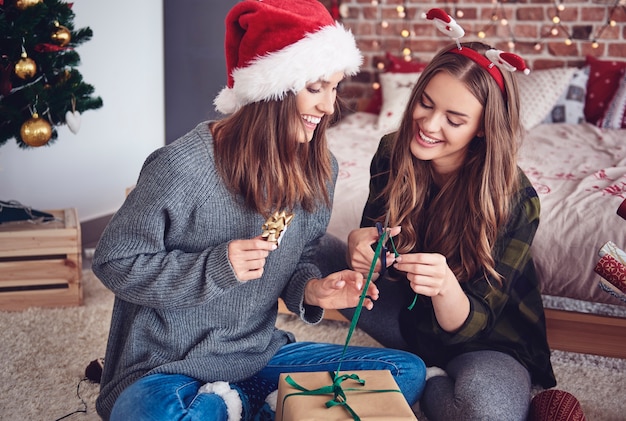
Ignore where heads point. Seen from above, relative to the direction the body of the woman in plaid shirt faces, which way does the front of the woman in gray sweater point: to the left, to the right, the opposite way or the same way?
to the left

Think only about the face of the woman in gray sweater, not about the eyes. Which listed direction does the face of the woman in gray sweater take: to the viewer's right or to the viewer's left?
to the viewer's right

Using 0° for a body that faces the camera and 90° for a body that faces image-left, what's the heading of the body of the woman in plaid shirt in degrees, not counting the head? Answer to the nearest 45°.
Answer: approximately 45°

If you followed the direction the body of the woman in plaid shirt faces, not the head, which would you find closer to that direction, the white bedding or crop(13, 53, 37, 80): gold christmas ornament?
the gold christmas ornament

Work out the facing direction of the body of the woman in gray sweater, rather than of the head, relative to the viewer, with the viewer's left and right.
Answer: facing the viewer and to the right of the viewer

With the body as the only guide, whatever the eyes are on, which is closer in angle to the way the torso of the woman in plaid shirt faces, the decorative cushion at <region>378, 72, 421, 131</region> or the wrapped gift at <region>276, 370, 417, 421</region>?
the wrapped gift

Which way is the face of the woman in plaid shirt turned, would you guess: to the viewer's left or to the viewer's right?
to the viewer's left

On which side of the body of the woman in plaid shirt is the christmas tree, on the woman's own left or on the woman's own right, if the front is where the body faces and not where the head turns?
on the woman's own right

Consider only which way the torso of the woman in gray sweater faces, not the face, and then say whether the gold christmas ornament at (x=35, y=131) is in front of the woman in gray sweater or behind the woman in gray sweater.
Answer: behind

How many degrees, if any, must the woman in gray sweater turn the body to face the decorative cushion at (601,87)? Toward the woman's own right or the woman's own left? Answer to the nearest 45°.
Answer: approximately 90° to the woman's own left

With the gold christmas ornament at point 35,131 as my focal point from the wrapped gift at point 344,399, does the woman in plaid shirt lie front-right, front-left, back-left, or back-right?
front-right

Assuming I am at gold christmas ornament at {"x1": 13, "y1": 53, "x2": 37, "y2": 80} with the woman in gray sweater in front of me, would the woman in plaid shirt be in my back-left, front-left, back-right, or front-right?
front-left

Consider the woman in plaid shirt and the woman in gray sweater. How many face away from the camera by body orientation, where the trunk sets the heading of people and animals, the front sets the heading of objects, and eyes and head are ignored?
0
